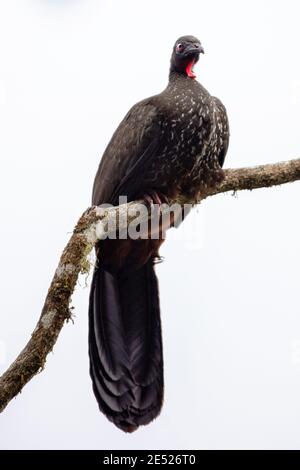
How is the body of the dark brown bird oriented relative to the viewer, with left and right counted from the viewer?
facing the viewer and to the right of the viewer
